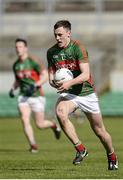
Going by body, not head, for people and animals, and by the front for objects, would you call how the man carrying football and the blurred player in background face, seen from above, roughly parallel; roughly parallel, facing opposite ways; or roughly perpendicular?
roughly parallel

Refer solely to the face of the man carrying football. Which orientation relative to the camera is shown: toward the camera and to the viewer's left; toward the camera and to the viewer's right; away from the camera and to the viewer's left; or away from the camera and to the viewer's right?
toward the camera and to the viewer's left

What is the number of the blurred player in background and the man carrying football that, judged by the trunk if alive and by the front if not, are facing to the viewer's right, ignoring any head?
0

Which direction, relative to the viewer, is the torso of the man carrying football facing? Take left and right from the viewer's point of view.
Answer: facing the viewer and to the left of the viewer

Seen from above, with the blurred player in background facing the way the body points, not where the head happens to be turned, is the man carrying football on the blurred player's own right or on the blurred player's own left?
on the blurred player's own left
